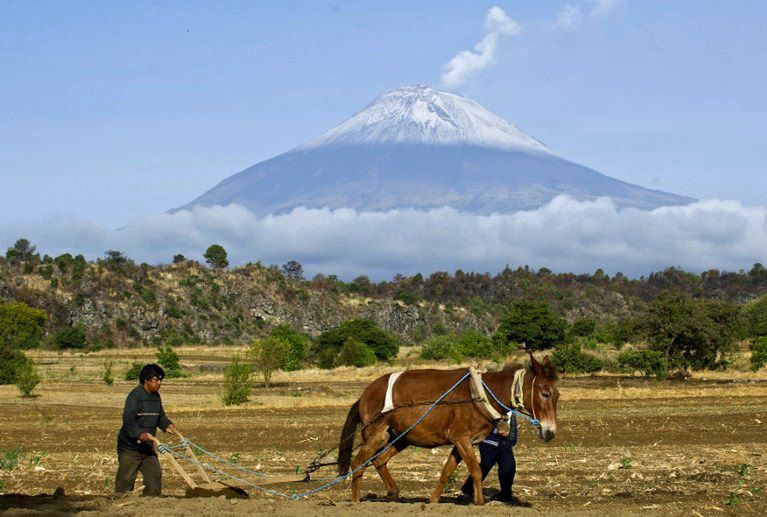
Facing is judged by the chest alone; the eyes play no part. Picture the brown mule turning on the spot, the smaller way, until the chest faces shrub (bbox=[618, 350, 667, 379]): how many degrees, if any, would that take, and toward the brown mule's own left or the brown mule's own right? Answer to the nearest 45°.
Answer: approximately 90° to the brown mule's own left

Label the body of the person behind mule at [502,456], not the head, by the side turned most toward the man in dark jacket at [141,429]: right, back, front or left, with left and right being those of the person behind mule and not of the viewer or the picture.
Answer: back

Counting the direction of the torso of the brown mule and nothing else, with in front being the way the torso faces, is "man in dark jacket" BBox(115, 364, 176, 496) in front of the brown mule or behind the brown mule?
behind

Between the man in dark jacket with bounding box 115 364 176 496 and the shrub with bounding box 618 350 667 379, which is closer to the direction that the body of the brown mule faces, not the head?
the shrub

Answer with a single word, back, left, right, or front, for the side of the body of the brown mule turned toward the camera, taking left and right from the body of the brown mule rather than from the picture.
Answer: right

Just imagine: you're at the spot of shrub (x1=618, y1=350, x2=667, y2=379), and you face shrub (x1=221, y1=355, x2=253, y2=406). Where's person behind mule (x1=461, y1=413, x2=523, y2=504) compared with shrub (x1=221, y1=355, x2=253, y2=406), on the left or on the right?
left

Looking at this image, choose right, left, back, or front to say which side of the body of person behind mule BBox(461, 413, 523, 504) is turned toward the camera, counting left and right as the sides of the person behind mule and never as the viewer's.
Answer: right

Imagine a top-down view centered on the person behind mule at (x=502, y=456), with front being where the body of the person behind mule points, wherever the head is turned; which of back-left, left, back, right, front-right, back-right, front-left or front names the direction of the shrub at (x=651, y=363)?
left

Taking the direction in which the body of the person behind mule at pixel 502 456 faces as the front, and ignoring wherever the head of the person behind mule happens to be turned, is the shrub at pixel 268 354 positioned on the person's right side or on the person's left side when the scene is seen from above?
on the person's left side
